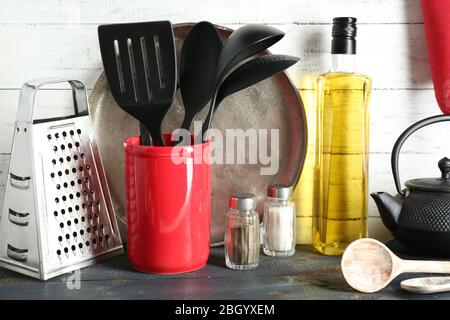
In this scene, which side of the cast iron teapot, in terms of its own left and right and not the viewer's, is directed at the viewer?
left

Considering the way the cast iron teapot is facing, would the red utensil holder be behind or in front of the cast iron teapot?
in front

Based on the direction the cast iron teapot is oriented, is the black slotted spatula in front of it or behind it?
in front
